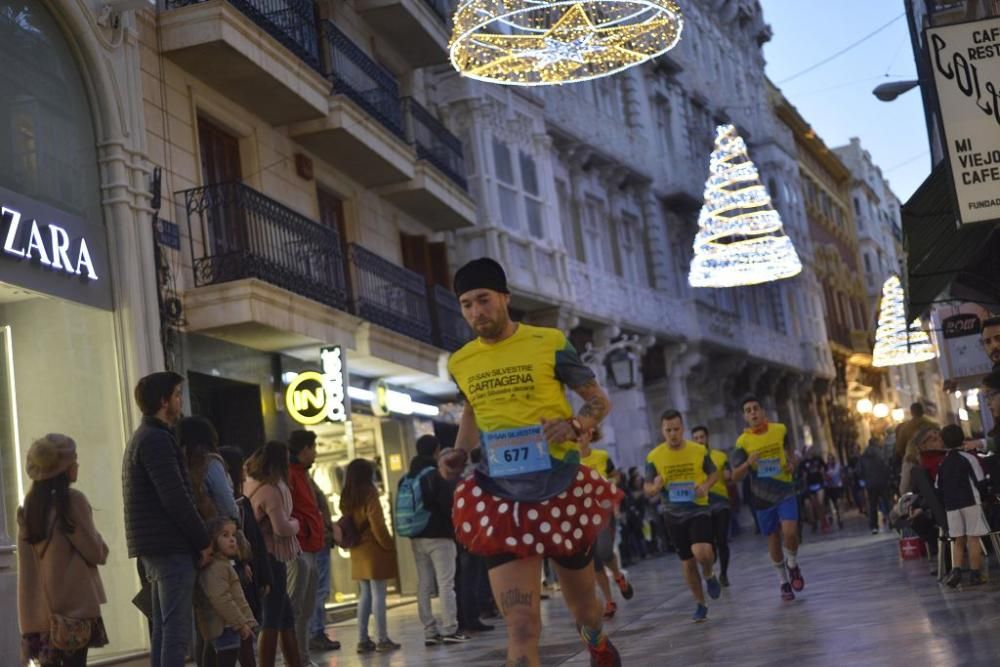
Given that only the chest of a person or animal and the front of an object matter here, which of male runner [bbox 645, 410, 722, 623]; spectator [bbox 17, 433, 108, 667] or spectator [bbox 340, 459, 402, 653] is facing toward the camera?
the male runner

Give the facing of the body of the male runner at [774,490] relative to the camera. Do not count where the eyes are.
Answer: toward the camera

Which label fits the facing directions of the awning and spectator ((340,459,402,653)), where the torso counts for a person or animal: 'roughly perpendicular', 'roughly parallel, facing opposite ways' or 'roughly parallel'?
roughly perpendicular

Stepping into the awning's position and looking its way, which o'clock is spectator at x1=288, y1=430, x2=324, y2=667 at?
The spectator is roughly at 10 o'clock from the awning.

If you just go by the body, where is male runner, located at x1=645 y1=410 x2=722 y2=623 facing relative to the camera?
toward the camera

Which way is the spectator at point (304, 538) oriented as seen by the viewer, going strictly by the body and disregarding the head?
to the viewer's right

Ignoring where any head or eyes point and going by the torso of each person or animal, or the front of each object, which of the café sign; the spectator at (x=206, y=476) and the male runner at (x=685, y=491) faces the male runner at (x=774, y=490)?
the spectator

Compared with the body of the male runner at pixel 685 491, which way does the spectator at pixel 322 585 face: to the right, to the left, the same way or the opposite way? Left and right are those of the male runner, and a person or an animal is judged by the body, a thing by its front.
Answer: to the left

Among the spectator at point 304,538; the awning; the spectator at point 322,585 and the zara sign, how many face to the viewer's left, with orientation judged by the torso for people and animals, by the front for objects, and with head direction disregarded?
1

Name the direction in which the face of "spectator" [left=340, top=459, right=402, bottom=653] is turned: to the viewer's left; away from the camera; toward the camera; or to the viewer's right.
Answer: away from the camera

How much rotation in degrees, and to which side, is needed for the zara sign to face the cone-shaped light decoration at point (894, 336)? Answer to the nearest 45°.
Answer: approximately 90° to its left

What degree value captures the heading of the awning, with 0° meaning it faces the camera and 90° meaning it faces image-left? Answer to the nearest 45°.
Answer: approximately 90°

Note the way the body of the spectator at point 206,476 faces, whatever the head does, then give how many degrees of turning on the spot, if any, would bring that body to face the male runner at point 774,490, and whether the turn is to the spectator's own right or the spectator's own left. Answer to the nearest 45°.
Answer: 0° — they already face them

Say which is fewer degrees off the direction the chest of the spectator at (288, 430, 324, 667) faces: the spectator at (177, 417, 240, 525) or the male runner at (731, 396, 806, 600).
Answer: the male runner
